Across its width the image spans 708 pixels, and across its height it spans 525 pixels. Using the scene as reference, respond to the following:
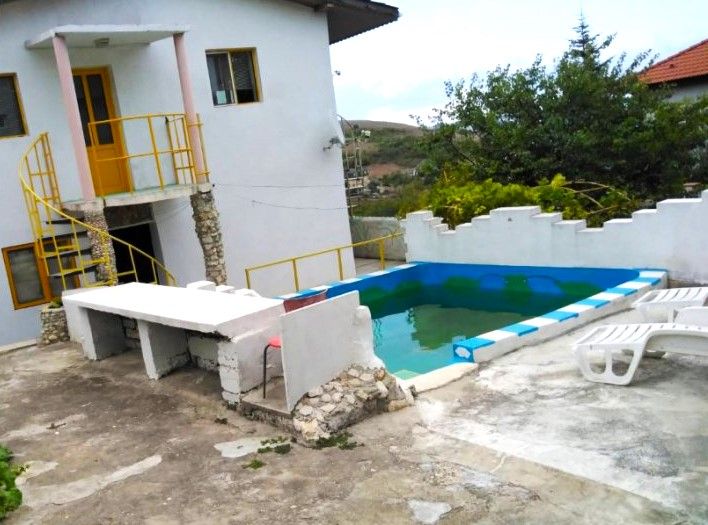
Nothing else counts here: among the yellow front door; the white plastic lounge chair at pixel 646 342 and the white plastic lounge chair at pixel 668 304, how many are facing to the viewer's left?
2

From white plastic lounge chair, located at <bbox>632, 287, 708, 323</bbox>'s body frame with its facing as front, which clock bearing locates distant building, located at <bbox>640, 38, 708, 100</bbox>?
The distant building is roughly at 3 o'clock from the white plastic lounge chair.

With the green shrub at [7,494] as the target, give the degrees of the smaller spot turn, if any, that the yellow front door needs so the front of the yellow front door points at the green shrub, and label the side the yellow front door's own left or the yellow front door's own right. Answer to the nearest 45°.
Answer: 0° — it already faces it

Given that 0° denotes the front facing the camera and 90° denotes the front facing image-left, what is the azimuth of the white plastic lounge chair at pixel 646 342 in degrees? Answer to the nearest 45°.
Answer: approximately 90°

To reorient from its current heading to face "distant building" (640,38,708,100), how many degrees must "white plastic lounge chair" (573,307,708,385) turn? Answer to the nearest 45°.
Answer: approximately 90° to its right

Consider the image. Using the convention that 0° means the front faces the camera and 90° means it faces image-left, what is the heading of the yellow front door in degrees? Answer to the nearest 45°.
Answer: approximately 0°

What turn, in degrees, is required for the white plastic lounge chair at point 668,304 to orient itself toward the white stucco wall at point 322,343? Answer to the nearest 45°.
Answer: approximately 45° to its left

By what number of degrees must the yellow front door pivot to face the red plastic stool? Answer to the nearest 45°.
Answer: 0° — it already faces it

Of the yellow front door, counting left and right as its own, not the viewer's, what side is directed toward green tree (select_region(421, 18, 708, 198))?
left

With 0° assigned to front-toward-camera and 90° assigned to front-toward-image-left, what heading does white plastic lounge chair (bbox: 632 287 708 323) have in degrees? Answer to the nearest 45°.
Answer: approximately 90°
